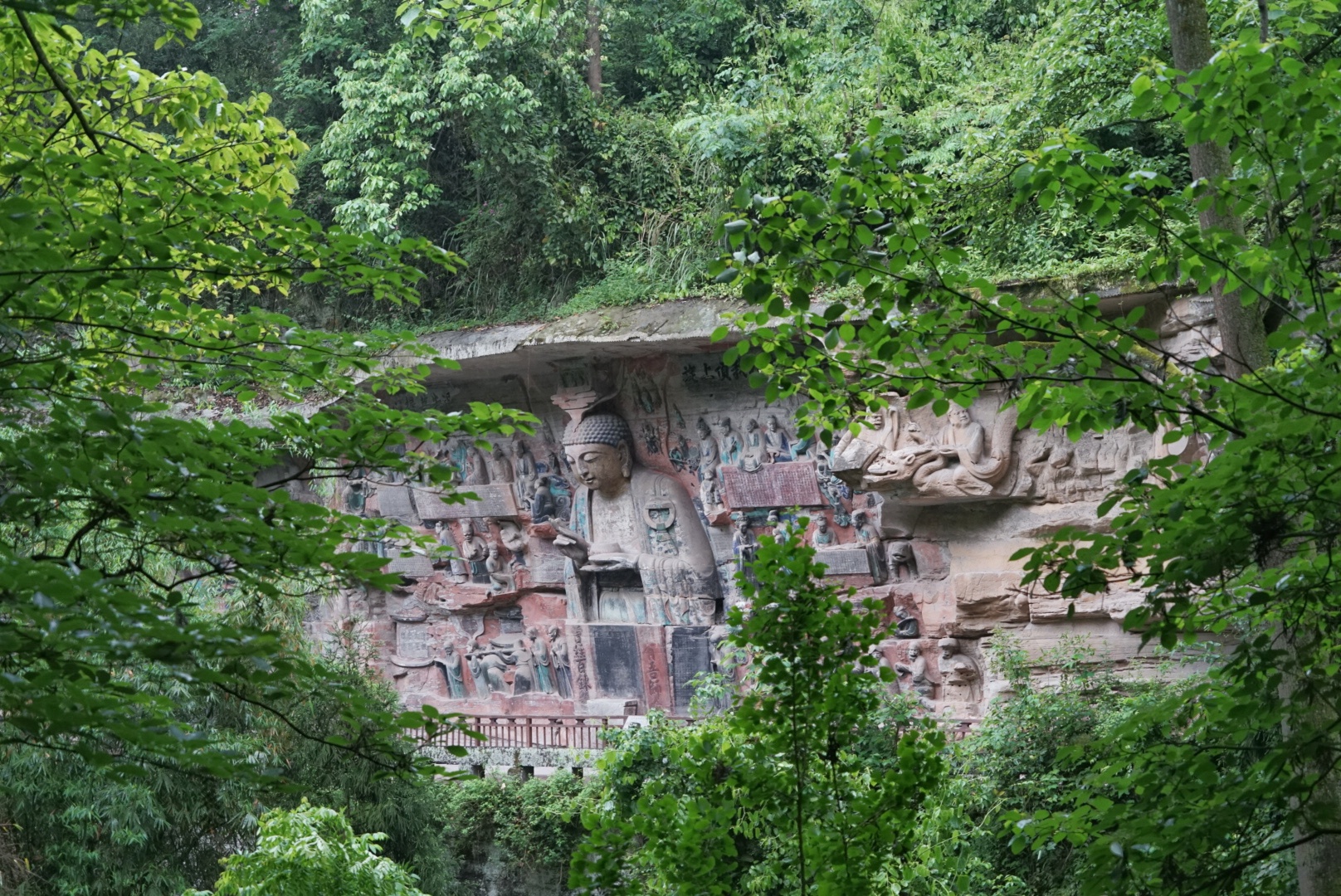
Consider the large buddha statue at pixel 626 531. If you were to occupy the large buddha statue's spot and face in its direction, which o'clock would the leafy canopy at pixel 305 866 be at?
The leafy canopy is roughly at 11 o'clock from the large buddha statue.

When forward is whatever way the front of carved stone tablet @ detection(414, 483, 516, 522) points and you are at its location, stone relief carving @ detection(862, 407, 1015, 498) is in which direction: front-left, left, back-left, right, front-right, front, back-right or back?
front-left

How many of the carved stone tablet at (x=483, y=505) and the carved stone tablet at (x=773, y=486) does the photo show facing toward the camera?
2

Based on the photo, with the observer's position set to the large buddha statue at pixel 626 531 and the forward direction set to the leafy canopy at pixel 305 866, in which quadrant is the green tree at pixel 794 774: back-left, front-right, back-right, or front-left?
front-left

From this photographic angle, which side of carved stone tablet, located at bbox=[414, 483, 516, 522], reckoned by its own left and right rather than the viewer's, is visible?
front

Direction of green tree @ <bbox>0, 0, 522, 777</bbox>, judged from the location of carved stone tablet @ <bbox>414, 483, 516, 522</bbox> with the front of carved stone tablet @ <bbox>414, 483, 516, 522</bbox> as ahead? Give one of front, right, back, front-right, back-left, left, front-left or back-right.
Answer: front

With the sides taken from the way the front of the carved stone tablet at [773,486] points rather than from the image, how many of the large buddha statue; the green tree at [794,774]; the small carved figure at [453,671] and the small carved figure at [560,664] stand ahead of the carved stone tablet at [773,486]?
1

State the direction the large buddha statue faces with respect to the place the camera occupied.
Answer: facing the viewer and to the left of the viewer

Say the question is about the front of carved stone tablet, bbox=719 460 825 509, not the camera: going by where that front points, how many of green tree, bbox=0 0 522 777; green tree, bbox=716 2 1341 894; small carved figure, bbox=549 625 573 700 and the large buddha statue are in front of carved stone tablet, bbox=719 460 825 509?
2

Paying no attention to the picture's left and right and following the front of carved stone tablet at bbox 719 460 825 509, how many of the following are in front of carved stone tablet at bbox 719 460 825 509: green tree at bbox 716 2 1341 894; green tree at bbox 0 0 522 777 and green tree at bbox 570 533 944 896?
3

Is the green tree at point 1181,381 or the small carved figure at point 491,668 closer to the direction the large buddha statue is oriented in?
the green tree

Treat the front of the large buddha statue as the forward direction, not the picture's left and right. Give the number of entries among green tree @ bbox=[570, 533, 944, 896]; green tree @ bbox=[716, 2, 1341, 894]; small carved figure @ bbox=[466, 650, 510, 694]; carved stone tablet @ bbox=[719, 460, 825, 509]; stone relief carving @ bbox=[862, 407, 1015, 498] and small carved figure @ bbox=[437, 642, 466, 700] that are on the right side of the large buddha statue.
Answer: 2

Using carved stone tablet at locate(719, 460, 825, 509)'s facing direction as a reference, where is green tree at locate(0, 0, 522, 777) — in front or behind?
in front

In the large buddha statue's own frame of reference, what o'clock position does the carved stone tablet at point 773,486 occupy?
The carved stone tablet is roughly at 9 o'clock from the large buddha statue.
